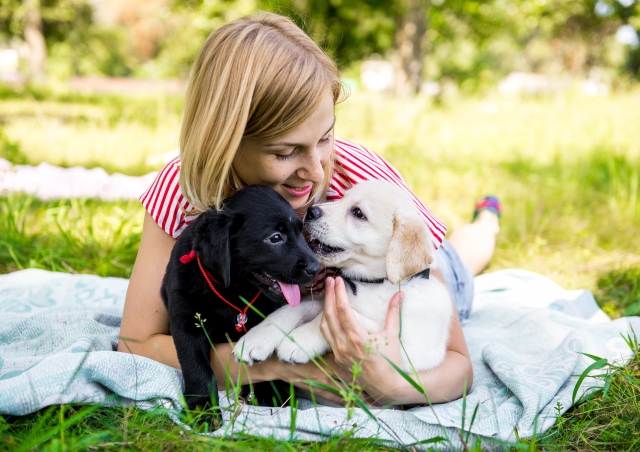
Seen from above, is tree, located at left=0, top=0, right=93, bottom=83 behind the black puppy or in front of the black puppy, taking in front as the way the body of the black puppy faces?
behind

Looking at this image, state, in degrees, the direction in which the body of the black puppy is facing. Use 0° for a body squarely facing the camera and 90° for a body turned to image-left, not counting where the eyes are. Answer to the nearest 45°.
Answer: approximately 315°
